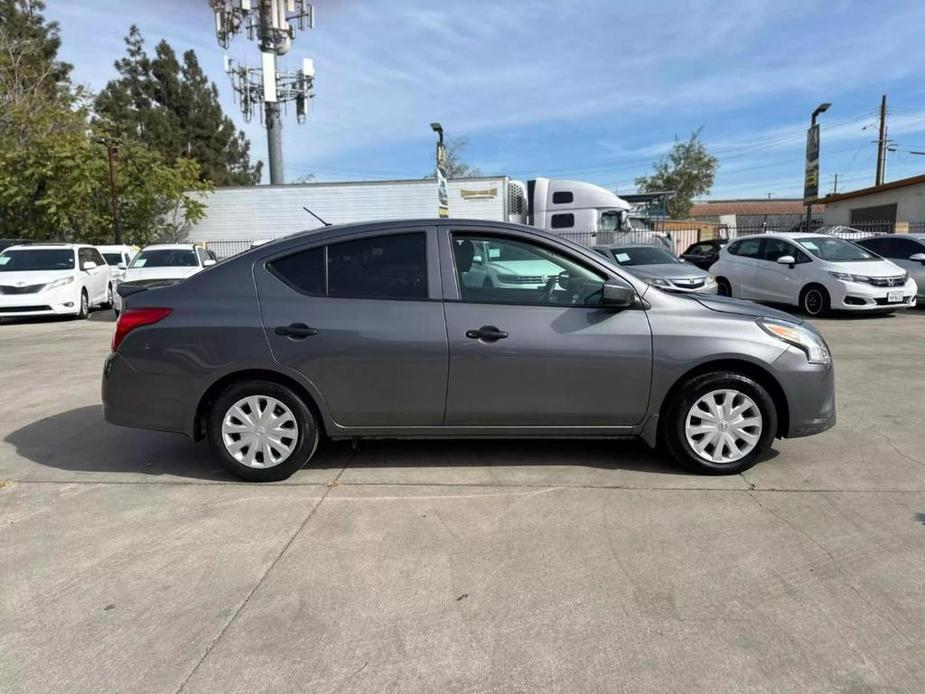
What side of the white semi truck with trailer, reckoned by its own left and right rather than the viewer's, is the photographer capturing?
right

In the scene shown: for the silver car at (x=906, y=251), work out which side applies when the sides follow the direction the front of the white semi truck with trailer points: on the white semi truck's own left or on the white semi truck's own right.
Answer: on the white semi truck's own right

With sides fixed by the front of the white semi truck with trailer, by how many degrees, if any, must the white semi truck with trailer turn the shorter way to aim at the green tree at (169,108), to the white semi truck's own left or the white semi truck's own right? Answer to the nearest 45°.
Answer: approximately 135° to the white semi truck's own left

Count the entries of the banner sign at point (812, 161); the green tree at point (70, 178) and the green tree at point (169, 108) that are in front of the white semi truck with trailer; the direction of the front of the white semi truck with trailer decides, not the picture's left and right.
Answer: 1

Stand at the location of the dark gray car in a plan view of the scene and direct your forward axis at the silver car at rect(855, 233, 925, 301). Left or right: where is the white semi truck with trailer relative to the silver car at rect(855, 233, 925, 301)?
left

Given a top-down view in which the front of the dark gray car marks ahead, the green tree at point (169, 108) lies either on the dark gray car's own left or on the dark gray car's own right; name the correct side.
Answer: on the dark gray car's own left

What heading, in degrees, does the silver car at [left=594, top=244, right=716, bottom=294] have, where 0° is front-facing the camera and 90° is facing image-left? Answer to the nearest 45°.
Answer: approximately 315°

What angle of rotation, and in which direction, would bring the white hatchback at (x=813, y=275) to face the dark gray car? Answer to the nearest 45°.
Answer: approximately 45° to its right

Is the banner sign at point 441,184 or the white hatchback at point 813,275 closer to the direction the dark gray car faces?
the white hatchback

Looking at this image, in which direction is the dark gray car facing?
to the viewer's right

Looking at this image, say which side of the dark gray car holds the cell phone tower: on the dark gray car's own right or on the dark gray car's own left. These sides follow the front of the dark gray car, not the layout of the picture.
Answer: on the dark gray car's own left

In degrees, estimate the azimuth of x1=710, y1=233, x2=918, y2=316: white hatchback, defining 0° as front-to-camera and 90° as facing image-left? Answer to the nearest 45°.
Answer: approximately 315°

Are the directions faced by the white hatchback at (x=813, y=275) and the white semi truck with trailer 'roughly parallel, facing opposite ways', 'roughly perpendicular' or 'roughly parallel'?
roughly perpendicular

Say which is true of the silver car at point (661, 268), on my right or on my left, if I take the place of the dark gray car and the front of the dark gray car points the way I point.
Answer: on my left

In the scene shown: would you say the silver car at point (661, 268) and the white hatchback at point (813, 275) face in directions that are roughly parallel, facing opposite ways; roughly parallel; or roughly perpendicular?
roughly parallel

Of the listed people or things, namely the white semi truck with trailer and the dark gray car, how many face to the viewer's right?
2

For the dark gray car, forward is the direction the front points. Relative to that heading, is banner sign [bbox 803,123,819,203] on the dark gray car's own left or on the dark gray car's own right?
on the dark gray car's own left
